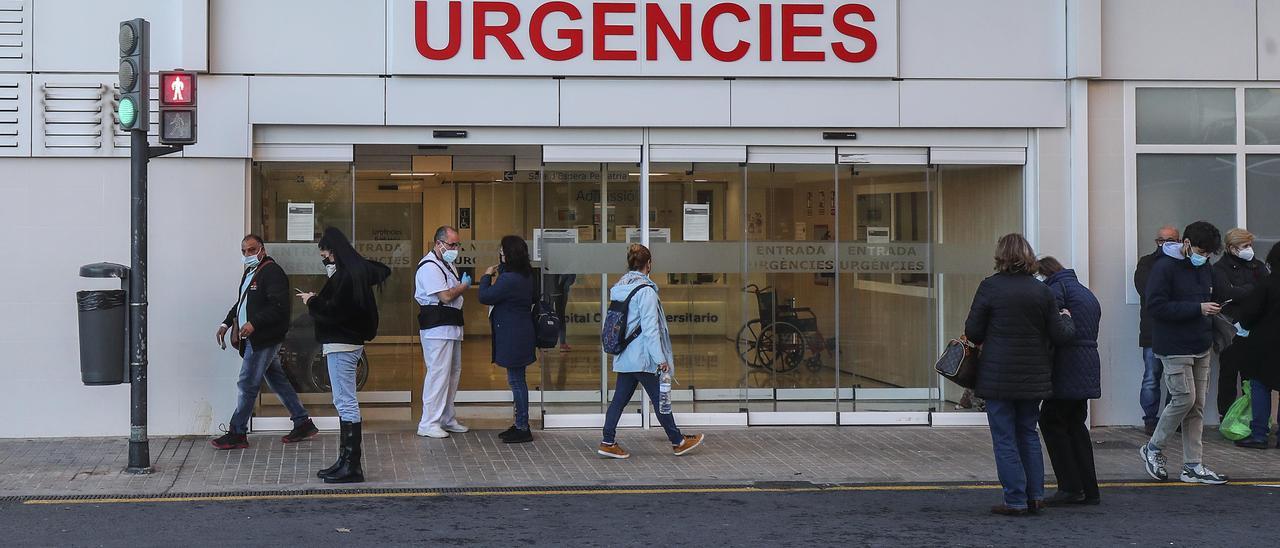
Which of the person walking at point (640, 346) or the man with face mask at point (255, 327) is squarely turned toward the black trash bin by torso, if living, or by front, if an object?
the man with face mask

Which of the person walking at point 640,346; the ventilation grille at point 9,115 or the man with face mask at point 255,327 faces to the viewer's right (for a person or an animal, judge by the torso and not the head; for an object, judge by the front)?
the person walking

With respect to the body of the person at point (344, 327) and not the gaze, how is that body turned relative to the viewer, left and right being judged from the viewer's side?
facing to the left of the viewer

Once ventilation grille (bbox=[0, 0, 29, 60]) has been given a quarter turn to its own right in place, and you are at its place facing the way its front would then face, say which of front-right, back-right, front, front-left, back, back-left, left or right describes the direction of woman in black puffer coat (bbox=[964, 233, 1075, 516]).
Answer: back-left

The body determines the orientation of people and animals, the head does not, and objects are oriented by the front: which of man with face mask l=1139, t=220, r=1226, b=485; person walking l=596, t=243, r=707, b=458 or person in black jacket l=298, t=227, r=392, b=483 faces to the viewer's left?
person in black jacket l=298, t=227, r=392, b=483

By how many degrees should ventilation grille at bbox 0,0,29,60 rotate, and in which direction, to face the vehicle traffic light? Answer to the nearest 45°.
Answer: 0° — it already faces it

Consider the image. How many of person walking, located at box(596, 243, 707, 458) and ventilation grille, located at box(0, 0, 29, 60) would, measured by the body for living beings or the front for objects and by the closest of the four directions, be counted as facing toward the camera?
1

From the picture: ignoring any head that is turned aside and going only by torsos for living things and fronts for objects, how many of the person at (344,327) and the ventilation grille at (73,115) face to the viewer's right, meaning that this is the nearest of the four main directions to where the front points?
0

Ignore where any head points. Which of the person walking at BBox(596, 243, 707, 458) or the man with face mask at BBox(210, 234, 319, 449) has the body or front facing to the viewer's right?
the person walking

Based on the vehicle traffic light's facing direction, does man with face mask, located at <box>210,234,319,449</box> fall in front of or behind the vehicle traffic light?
behind

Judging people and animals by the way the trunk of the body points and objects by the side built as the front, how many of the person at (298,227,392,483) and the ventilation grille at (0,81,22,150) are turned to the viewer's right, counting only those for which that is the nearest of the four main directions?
0

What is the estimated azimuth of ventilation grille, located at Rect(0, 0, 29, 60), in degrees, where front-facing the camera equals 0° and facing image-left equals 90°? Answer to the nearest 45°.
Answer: approximately 0°

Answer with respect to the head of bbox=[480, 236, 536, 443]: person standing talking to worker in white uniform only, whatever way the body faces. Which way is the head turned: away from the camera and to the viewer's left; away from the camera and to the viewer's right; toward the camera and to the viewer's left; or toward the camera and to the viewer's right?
away from the camera and to the viewer's left
